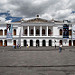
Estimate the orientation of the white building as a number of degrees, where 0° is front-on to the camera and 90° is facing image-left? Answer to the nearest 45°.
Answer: approximately 0°
